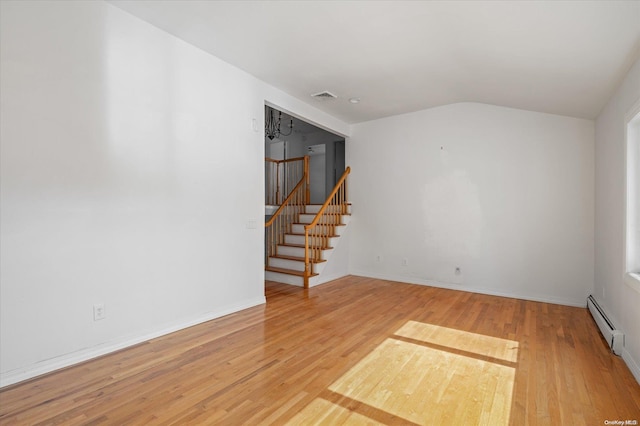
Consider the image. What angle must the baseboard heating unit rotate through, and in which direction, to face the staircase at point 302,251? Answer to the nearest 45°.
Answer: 0° — it already faces it

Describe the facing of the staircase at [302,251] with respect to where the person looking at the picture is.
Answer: facing the viewer and to the left of the viewer

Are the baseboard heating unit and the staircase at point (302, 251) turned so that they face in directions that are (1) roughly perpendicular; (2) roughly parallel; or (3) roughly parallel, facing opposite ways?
roughly perpendicular

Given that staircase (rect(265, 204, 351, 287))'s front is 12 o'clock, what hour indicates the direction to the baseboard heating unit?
The baseboard heating unit is roughly at 9 o'clock from the staircase.

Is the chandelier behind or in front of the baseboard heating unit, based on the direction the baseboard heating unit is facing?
in front

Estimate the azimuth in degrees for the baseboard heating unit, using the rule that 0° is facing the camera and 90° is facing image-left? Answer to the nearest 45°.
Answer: approximately 90°

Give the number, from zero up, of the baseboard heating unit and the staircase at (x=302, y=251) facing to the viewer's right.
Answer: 0
